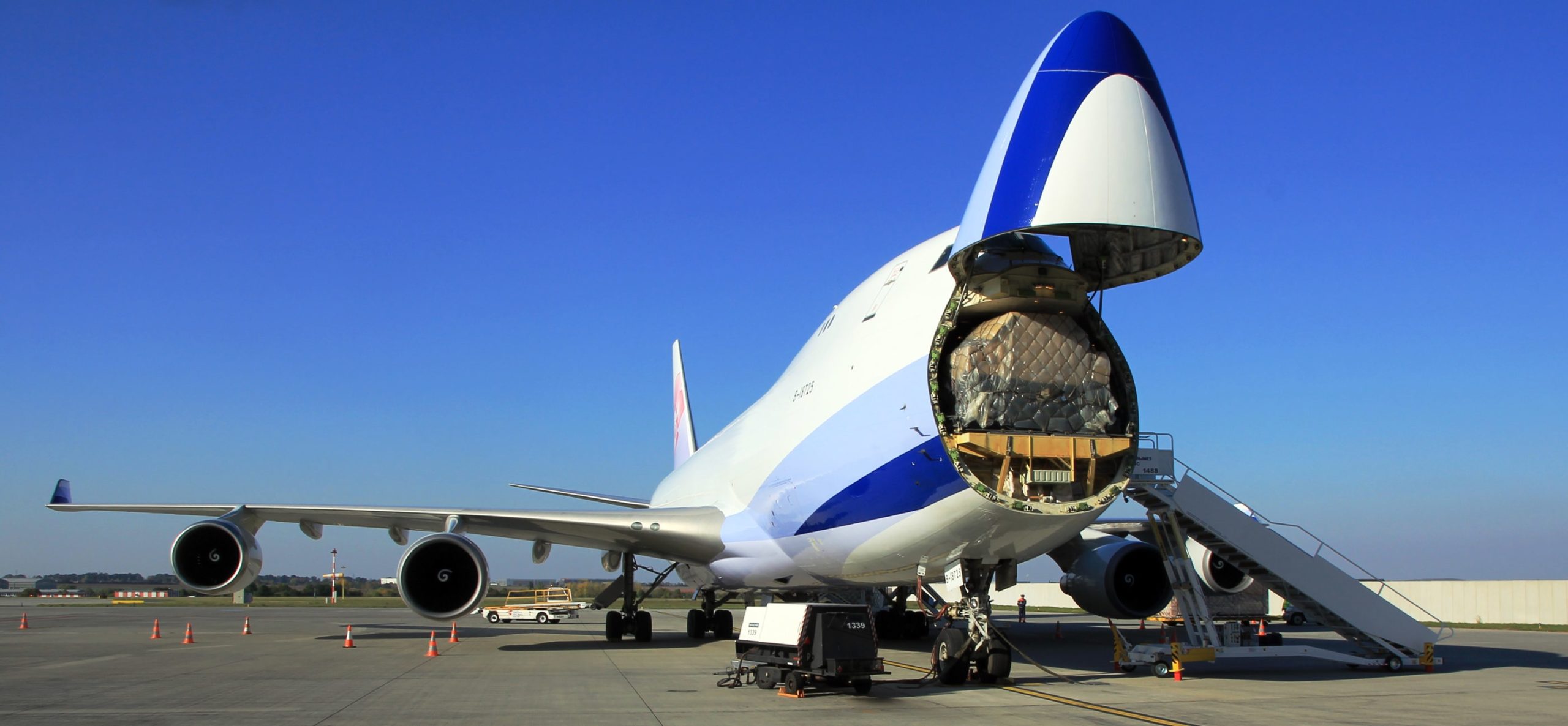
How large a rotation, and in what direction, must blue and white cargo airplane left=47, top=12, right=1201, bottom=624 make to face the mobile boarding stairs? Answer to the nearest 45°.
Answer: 0° — it already faces it

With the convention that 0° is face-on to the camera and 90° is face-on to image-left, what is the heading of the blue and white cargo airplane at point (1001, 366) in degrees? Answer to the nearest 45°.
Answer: approximately 315°
